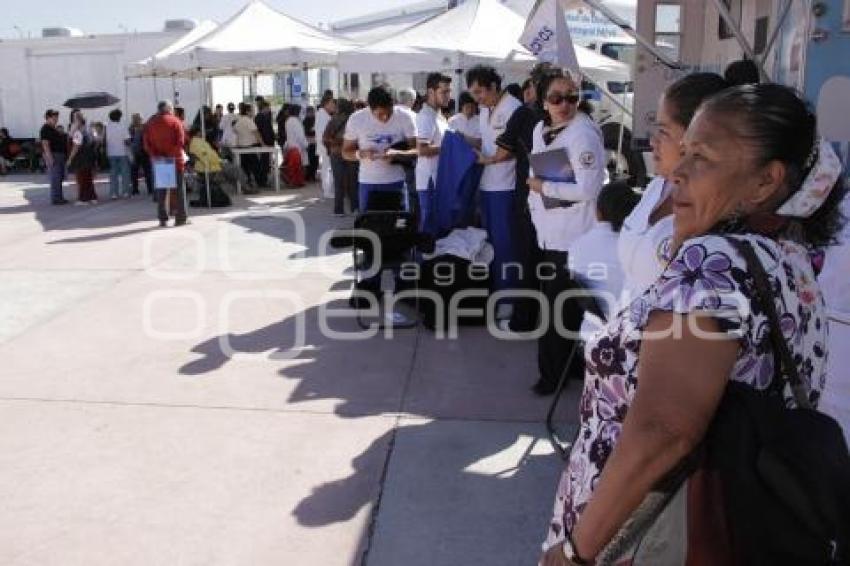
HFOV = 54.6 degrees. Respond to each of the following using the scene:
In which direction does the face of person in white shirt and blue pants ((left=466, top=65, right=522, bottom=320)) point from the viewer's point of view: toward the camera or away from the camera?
toward the camera

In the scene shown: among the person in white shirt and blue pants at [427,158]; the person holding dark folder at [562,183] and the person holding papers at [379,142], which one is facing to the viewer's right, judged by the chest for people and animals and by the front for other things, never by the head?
the person in white shirt and blue pants at [427,158]

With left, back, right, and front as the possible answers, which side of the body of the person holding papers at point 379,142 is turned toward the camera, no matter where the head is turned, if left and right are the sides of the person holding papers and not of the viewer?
front

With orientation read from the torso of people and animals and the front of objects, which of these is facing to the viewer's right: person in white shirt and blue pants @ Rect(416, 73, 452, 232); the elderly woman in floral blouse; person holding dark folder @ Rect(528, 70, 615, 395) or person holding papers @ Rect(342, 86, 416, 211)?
person in white shirt and blue pants @ Rect(416, 73, 452, 232)

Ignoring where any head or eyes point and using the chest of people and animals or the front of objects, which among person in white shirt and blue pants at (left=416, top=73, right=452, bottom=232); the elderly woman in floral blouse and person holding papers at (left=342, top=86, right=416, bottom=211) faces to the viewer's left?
the elderly woman in floral blouse

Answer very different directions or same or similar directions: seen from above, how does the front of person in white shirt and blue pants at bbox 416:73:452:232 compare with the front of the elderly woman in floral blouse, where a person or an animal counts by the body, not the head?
very different directions

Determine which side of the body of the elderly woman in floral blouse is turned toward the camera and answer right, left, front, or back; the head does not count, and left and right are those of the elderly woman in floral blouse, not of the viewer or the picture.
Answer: left

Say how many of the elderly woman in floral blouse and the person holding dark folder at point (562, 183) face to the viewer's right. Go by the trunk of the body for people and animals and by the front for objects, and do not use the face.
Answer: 0

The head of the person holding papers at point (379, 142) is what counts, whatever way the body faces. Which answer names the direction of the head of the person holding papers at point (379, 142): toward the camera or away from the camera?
toward the camera

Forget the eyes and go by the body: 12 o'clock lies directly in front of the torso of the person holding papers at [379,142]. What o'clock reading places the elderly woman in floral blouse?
The elderly woman in floral blouse is roughly at 12 o'clock from the person holding papers.

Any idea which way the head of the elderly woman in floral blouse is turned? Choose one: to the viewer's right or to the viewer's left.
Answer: to the viewer's left

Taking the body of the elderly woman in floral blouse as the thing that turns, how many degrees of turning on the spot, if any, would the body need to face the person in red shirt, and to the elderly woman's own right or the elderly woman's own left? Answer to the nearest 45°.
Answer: approximately 45° to the elderly woman's own right
